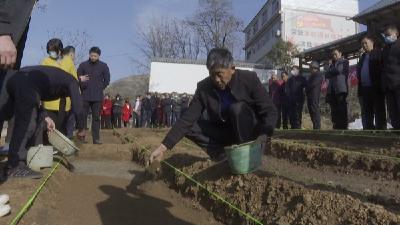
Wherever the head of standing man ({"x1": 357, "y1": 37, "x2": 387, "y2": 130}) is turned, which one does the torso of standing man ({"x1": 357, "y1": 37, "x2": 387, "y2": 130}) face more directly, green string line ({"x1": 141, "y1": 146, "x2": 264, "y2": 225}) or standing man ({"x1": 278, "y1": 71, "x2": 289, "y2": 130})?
the green string line

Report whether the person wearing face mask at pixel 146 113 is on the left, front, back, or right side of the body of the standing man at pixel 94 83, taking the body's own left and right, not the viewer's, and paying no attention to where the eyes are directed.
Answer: back

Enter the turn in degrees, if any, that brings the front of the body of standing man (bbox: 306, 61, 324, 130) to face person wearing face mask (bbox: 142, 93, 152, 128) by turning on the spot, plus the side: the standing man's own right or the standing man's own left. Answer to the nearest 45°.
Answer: approximately 90° to the standing man's own right

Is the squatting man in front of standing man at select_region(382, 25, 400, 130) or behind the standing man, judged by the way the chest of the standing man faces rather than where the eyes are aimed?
in front

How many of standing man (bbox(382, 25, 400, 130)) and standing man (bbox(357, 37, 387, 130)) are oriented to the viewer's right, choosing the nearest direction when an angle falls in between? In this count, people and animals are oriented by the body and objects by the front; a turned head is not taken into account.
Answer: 0

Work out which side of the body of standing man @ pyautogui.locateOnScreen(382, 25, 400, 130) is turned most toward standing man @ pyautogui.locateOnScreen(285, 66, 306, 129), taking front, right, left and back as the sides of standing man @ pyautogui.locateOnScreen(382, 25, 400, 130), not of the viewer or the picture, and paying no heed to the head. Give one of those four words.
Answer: right

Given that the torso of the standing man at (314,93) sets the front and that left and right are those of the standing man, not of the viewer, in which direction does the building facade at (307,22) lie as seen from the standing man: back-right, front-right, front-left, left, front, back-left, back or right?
back-right

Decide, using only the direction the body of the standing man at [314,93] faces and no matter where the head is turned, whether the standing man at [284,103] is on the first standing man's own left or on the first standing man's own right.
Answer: on the first standing man's own right

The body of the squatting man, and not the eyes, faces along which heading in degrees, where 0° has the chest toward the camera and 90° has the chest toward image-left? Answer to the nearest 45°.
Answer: approximately 45°
